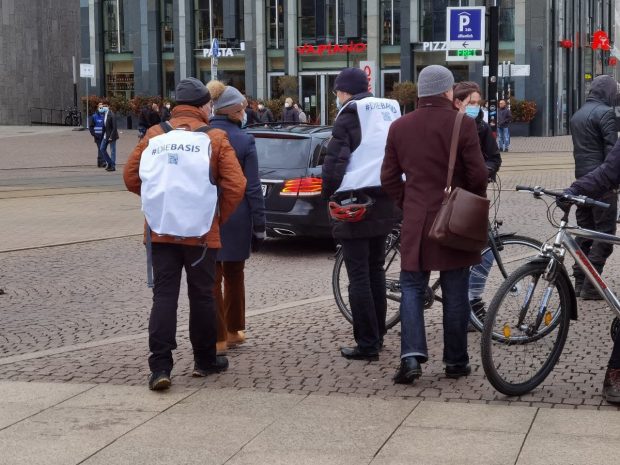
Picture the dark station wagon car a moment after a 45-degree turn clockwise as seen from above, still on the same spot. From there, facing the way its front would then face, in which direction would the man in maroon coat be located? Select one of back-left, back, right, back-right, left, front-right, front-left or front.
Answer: right

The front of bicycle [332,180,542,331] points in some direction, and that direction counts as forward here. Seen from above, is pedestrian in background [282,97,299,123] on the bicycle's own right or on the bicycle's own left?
on the bicycle's own left

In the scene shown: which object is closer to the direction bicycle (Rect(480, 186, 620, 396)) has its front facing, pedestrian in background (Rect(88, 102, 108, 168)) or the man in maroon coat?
the man in maroon coat

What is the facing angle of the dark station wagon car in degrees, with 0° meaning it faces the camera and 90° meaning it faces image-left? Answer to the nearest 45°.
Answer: approximately 225°

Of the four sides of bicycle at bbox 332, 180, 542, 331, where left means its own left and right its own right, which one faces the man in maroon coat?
right

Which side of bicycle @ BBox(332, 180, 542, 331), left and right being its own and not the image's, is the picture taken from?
right

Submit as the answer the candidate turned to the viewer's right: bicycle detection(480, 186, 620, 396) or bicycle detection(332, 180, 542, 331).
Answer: bicycle detection(332, 180, 542, 331)

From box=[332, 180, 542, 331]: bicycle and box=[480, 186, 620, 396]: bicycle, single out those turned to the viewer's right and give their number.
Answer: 1

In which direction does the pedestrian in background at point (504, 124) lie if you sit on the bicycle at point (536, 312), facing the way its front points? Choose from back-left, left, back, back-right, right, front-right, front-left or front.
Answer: back-right
